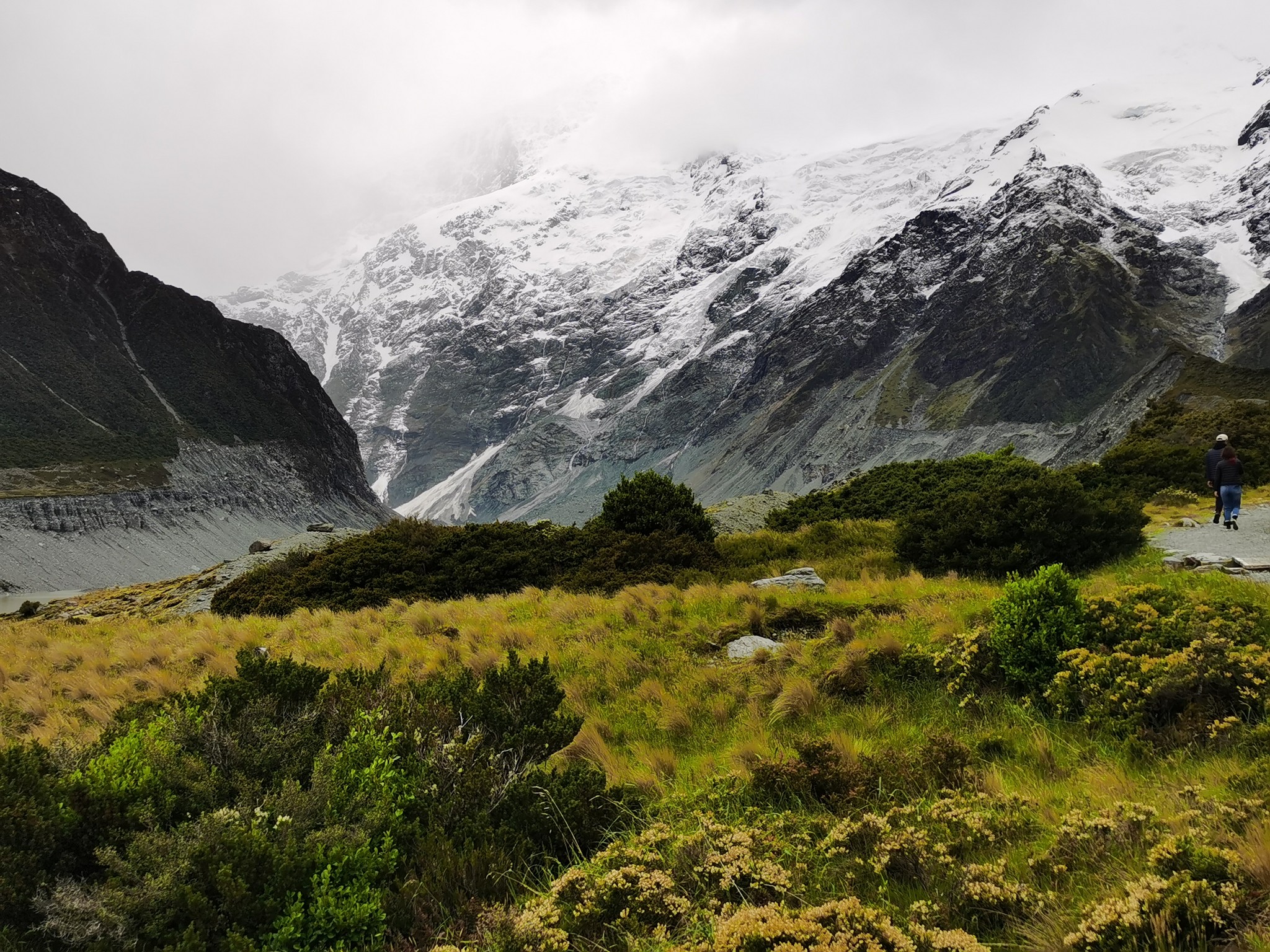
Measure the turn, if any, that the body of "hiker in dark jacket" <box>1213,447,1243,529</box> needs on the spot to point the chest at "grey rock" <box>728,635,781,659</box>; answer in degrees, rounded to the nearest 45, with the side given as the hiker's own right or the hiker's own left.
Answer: approximately 180°

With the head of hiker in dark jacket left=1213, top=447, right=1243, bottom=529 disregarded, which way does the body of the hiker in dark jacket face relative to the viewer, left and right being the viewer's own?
facing away from the viewer

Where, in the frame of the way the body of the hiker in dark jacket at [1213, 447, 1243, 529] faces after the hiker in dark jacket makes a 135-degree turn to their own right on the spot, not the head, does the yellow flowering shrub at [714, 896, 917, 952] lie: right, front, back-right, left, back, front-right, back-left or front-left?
front-right

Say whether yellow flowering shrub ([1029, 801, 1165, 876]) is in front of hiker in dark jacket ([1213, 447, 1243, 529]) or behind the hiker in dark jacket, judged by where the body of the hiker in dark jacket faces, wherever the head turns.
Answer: behind

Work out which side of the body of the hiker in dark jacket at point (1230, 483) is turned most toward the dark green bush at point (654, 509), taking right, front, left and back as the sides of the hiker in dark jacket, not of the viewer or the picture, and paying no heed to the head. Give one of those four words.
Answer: left

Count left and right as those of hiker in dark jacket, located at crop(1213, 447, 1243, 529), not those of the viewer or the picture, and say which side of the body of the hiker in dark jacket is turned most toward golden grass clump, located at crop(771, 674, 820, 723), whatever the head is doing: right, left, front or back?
back

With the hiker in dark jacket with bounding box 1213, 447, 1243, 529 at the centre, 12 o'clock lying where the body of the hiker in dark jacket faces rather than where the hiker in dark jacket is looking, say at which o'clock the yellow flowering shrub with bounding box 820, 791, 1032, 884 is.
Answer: The yellow flowering shrub is roughly at 6 o'clock from the hiker in dark jacket.

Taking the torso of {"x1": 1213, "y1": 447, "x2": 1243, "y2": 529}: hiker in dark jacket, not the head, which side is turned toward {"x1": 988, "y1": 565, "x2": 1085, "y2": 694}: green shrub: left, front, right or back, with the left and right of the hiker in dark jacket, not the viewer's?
back
